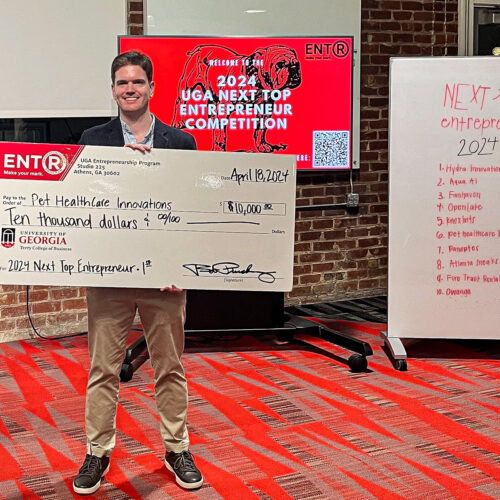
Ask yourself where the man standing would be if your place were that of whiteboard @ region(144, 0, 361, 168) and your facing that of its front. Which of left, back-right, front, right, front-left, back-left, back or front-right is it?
front

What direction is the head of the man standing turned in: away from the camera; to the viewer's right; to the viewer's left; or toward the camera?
toward the camera

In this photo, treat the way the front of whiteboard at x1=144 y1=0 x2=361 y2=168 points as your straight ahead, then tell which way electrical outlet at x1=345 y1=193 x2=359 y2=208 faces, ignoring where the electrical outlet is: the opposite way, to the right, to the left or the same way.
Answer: the same way

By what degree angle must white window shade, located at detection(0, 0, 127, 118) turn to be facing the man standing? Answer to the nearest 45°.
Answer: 0° — it already faces them

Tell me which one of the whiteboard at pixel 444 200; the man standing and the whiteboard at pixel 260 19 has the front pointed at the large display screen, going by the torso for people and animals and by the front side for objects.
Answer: the whiteboard at pixel 260 19

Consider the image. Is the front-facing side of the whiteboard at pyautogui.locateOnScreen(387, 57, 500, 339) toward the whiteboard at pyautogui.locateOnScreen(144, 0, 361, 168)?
no

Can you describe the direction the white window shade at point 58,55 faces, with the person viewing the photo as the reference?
facing the viewer

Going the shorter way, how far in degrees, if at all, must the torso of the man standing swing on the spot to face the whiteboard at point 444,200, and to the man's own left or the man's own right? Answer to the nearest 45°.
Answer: approximately 135° to the man's own left

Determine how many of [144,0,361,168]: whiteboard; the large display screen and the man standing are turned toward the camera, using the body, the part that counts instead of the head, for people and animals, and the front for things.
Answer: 3

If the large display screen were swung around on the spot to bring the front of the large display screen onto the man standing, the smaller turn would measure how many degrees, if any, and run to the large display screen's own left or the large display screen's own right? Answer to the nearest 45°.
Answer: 0° — it already faces them

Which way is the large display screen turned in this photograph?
toward the camera

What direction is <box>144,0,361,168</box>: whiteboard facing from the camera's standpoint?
toward the camera

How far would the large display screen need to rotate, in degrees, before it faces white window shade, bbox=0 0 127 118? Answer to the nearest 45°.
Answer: approximately 90° to its right

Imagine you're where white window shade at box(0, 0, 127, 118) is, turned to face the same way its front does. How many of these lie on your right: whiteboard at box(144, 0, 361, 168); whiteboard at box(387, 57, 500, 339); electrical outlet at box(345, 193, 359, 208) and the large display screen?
0

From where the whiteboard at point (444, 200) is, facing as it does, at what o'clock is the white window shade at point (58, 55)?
the white window shade at point (58, 55) is roughly at 3 o'clock from the whiteboard at point (444, 200).
